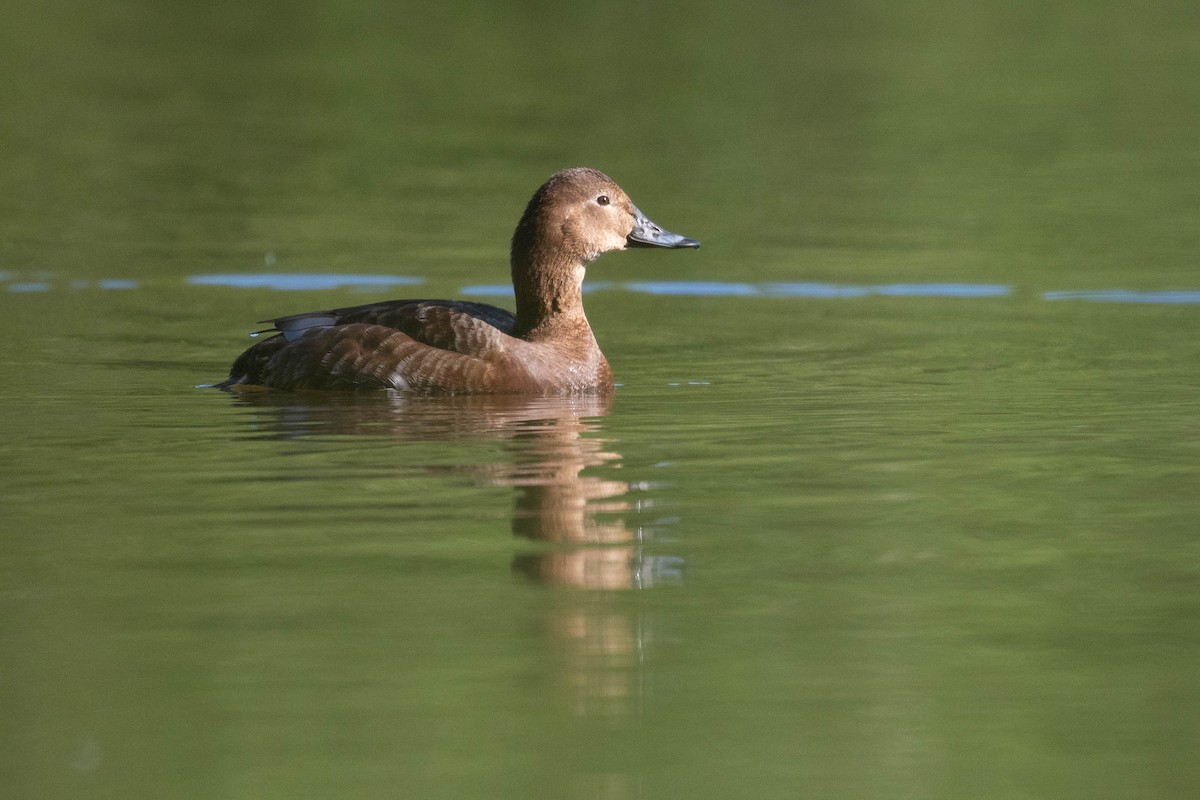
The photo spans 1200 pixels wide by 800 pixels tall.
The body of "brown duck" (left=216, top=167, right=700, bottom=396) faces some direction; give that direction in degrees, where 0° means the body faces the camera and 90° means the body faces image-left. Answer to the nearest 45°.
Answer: approximately 270°
